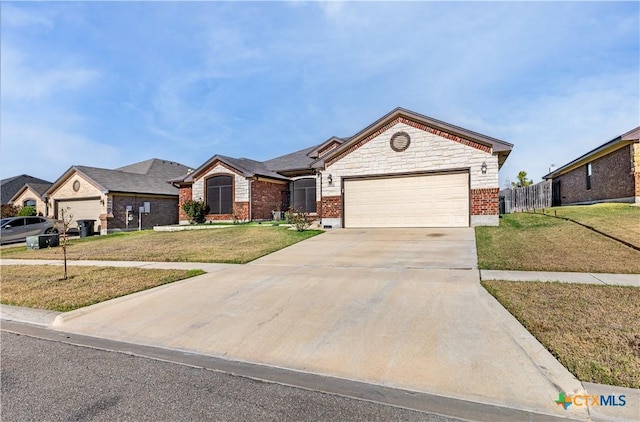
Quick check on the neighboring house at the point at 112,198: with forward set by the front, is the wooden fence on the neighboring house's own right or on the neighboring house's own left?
on the neighboring house's own left

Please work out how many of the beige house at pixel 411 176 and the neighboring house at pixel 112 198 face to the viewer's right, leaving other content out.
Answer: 0

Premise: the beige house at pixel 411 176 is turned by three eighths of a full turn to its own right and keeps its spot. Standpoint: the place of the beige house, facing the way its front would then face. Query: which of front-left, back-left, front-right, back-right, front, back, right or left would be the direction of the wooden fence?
right

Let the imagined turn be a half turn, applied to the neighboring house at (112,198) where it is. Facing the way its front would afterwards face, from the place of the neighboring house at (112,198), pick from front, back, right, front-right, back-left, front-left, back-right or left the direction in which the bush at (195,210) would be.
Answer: right

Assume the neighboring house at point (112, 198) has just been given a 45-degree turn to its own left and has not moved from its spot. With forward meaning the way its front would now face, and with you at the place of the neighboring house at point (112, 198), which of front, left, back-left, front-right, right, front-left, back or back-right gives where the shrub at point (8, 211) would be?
back-right

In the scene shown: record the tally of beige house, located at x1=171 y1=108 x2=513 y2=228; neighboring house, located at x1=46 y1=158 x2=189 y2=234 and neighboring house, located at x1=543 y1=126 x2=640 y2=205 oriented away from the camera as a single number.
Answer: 0

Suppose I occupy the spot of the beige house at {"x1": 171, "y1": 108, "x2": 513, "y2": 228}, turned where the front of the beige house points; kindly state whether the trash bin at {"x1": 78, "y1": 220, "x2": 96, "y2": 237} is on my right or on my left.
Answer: on my right

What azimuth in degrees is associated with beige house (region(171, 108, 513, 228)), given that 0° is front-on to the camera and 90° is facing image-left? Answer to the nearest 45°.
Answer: approximately 0°

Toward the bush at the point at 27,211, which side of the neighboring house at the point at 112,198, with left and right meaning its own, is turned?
right

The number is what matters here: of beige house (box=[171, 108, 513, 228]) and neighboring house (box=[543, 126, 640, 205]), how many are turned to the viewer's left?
0

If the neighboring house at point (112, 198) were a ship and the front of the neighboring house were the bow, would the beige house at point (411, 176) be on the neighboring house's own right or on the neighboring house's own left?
on the neighboring house's own left

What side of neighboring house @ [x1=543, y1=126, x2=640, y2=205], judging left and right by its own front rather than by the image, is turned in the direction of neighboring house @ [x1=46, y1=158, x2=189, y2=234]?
right

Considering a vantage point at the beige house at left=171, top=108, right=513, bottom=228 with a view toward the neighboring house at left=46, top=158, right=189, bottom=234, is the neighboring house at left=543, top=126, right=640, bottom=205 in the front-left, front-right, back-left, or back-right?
back-right
